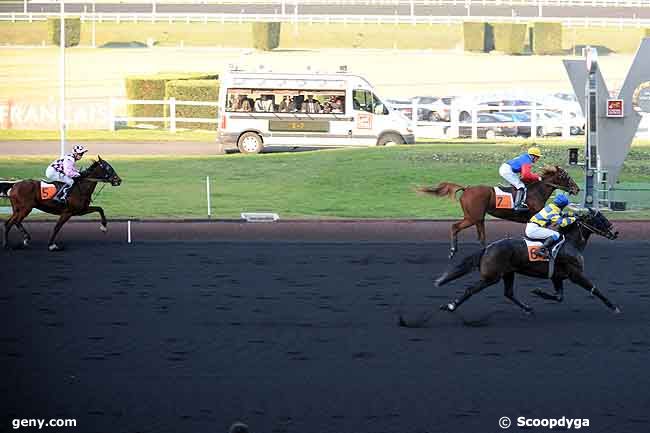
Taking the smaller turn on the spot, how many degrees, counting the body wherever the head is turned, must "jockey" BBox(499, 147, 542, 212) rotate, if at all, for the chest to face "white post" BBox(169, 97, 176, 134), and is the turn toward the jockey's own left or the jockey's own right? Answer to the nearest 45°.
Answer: approximately 135° to the jockey's own left

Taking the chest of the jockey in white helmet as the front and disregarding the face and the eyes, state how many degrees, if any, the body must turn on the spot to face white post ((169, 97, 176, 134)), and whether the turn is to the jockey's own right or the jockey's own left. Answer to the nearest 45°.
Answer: approximately 90° to the jockey's own left

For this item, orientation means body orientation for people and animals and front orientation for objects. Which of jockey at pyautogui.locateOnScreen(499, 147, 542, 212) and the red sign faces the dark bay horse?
the red sign

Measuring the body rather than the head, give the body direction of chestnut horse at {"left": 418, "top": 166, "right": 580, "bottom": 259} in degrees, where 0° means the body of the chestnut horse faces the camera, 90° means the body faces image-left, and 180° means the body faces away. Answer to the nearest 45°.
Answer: approximately 270°

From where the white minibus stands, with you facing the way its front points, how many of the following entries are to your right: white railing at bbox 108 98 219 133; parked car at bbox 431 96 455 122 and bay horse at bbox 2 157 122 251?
1

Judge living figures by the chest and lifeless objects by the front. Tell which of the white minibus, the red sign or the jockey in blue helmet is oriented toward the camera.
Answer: the red sign

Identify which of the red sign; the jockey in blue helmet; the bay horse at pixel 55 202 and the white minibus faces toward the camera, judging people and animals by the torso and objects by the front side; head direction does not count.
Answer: the red sign

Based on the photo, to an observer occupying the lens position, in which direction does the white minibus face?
facing to the right of the viewer

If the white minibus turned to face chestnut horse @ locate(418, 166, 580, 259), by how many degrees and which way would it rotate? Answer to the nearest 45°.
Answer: approximately 90° to its right

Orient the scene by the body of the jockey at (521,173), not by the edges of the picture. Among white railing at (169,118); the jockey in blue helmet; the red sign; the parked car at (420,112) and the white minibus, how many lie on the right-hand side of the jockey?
1

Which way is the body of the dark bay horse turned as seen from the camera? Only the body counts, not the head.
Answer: to the viewer's right

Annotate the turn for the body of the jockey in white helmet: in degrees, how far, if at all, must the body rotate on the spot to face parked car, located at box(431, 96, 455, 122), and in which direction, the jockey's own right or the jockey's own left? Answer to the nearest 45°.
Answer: approximately 45° to the jockey's own left

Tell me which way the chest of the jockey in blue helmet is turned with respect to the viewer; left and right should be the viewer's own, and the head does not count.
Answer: facing to the right of the viewer

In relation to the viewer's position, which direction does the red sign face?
facing the viewer

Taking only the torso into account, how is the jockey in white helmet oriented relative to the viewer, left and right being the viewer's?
facing to the right of the viewer

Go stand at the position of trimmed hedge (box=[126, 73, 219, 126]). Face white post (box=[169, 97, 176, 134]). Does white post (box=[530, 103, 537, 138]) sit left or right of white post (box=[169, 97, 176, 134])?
left

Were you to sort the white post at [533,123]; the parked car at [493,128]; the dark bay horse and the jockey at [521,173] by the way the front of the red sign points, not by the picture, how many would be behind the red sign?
2

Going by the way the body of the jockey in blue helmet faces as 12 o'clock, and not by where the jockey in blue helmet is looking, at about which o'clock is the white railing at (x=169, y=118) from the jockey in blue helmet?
The white railing is roughly at 8 o'clock from the jockey in blue helmet.
